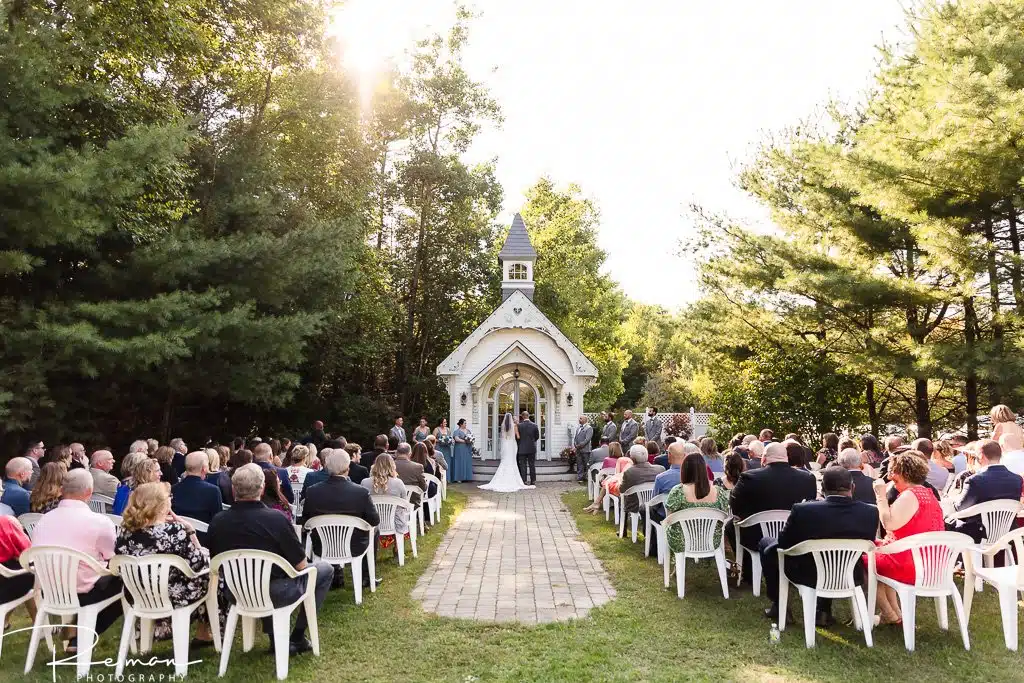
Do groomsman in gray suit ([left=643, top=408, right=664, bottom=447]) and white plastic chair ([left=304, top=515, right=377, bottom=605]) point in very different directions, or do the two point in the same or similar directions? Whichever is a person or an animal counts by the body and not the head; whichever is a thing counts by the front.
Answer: very different directions

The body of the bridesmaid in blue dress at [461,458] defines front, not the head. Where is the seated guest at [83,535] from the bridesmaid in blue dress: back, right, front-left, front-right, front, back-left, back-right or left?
front-right

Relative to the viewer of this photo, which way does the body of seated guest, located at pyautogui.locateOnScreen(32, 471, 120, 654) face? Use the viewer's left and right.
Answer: facing away from the viewer and to the right of the viewer

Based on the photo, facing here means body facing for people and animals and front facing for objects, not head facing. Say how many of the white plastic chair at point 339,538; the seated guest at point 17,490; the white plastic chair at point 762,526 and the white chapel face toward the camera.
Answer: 1

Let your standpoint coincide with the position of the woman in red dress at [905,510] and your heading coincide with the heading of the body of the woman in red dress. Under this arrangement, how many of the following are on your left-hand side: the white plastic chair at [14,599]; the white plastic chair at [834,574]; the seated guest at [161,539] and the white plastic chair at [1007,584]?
3

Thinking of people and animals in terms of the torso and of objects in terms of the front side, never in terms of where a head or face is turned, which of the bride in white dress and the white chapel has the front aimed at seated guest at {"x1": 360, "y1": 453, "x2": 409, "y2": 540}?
the white chapel

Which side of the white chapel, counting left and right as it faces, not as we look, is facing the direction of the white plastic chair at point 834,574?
front

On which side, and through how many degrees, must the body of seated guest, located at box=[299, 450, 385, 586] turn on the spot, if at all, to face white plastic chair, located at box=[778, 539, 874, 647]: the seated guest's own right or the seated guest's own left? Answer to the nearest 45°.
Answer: approximately 135° to the seated guest's own right

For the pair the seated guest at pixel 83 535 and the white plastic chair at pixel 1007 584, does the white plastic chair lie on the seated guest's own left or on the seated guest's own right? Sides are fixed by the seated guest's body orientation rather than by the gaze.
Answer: on the seated guest's own right

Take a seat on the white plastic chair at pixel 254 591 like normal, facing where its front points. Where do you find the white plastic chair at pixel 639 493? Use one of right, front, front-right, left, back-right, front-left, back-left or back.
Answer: front

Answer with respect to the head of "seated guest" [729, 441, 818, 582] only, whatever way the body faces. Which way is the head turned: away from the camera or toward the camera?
away from the camera

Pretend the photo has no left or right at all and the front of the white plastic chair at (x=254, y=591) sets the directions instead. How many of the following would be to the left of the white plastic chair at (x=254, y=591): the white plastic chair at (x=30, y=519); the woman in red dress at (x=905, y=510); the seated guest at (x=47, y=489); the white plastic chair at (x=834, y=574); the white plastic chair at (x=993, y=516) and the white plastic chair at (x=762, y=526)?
2

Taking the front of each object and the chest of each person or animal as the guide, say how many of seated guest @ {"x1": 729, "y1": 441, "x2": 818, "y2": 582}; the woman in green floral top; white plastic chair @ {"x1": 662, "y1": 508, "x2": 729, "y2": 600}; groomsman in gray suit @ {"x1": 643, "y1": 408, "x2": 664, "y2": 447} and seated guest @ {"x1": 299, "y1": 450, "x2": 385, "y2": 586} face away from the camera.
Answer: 4

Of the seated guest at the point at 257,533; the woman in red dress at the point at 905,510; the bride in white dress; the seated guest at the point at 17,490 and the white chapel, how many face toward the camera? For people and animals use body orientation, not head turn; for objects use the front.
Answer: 1

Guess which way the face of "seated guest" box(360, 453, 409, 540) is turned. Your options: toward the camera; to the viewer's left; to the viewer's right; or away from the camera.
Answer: away from the camera

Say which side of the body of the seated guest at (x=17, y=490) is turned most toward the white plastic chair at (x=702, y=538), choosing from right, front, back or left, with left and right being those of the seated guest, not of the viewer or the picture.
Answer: right

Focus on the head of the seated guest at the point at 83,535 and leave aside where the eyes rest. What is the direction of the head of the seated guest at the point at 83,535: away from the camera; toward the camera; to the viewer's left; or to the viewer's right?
away from the camera

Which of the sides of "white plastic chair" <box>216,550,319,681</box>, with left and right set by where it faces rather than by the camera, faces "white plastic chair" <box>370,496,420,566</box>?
front

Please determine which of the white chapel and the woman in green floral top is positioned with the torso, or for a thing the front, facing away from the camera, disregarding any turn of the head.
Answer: the woman in green floral top

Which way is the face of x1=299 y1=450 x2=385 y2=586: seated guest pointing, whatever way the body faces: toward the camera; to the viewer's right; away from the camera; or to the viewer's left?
away from the camera

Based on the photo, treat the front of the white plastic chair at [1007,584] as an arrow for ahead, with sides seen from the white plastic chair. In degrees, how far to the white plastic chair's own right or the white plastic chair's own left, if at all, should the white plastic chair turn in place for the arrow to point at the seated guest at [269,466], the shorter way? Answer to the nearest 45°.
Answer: approximately 45° to the white plastic chair's own left

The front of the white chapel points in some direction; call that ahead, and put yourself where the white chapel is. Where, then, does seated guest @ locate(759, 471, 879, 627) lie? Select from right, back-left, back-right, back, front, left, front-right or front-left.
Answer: front

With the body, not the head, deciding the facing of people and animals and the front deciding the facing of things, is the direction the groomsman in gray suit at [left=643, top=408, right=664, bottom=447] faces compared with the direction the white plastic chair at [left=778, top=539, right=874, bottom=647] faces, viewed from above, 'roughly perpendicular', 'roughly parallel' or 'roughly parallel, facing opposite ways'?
roughly parallel, facing opposite ways
